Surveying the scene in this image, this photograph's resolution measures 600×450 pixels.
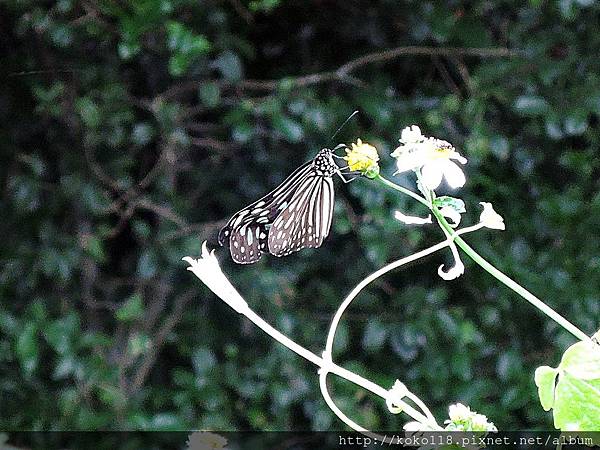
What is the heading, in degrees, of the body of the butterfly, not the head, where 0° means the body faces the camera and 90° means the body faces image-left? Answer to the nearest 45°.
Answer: approximately 270°
